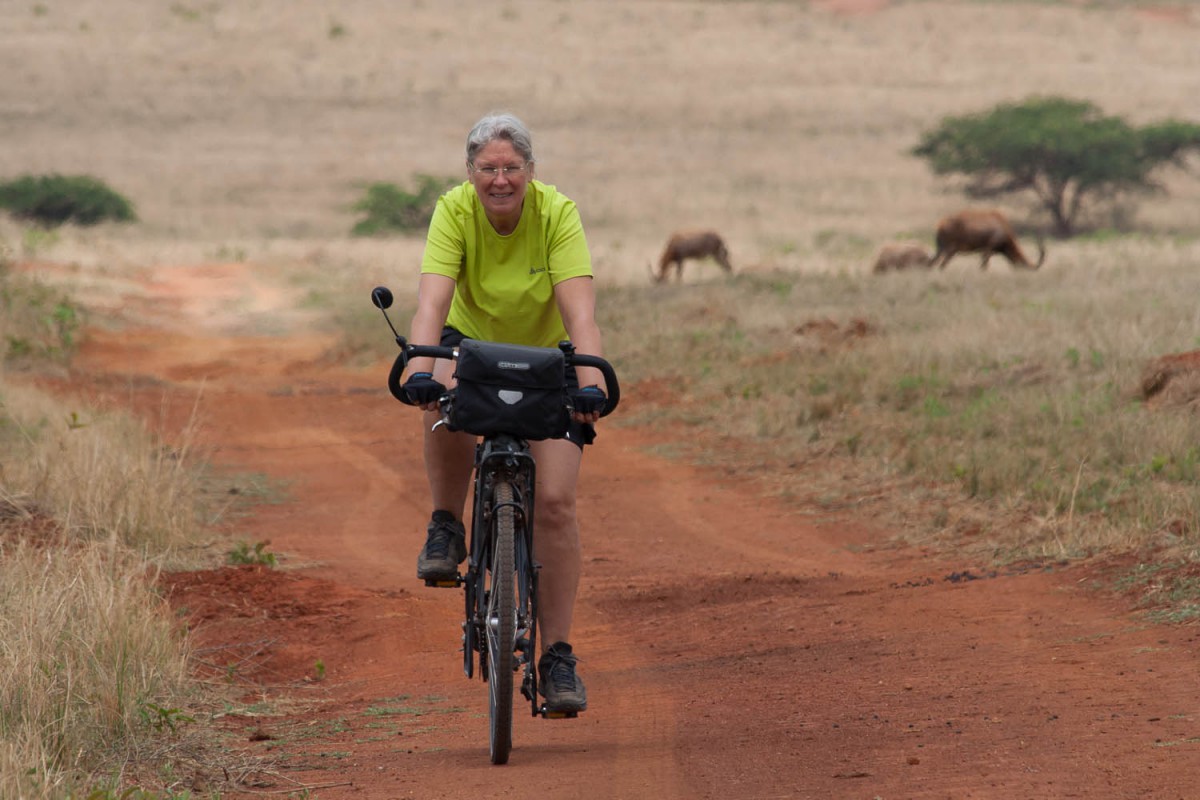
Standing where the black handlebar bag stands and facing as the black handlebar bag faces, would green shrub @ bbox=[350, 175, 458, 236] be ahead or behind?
behind

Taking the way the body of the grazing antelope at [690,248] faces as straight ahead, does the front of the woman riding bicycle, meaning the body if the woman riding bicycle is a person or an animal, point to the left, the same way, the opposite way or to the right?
to the left

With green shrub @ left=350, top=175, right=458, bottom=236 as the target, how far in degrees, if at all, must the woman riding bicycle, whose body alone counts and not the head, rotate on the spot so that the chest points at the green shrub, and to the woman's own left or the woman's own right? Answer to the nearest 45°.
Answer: approximately 180°

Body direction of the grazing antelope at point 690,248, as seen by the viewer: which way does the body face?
to the viewer's left

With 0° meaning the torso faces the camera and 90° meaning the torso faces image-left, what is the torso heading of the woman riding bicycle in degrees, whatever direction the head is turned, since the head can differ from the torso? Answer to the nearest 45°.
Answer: approximately 0°

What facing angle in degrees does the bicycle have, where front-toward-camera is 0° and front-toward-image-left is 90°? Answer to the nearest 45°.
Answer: approximately 0°

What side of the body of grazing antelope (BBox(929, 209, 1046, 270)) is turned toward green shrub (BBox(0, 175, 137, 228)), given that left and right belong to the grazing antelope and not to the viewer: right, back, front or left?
back

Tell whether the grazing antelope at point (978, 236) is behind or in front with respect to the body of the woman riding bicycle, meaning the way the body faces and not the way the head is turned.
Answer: behind

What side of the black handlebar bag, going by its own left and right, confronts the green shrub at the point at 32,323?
back

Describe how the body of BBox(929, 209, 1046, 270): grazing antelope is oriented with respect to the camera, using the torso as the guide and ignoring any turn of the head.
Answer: to the viewer's right

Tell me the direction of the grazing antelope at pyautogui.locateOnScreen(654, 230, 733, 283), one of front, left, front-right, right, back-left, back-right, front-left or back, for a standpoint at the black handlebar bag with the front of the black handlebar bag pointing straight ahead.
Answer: back

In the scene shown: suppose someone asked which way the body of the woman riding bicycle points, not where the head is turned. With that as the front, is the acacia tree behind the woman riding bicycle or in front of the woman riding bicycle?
behind
